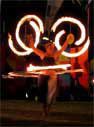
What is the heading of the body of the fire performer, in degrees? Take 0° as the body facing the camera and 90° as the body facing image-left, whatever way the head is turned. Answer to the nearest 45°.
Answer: approximately 0°
